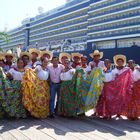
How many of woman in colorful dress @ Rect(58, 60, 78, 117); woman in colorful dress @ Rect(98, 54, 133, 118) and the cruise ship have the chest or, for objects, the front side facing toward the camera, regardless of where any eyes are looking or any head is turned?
2

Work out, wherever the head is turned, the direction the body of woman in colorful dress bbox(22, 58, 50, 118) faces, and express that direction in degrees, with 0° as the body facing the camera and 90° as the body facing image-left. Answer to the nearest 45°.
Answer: approximately 0°

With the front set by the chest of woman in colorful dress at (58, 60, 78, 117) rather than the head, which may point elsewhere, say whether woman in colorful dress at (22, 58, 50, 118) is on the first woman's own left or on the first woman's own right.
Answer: on the first woman's own right

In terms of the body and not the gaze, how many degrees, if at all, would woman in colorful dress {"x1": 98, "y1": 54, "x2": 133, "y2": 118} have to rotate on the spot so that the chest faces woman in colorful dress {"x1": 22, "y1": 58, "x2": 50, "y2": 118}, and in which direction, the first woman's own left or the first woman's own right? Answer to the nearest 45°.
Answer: approximately 90° to the first woman's own right

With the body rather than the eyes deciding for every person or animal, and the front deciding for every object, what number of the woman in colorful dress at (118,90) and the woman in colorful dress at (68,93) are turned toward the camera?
2

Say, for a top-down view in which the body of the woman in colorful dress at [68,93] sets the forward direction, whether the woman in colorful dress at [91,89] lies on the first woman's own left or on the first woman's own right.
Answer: on the first woman's own left

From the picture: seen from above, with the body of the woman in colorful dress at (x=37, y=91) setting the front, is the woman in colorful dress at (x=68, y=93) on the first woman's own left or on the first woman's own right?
on the first woman's own left
